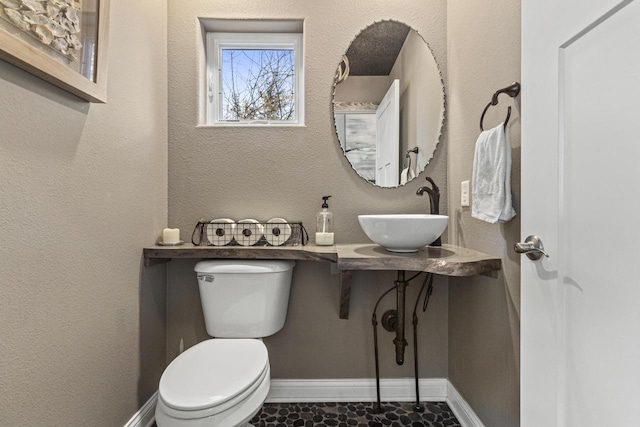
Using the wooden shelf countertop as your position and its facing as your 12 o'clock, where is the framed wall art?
The framed wall art is roughly at 2 o'clock from the wooden shelf countertop.

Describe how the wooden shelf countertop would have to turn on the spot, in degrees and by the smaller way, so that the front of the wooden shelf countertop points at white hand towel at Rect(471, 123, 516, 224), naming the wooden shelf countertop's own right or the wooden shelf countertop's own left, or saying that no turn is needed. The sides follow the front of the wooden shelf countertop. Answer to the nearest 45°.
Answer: approximately 45° to the wooden shelf countertop's own left

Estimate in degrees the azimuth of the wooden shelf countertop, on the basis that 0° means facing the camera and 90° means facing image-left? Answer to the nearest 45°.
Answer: approximately 0°

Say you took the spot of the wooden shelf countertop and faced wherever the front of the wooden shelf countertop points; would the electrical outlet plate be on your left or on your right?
on your left
